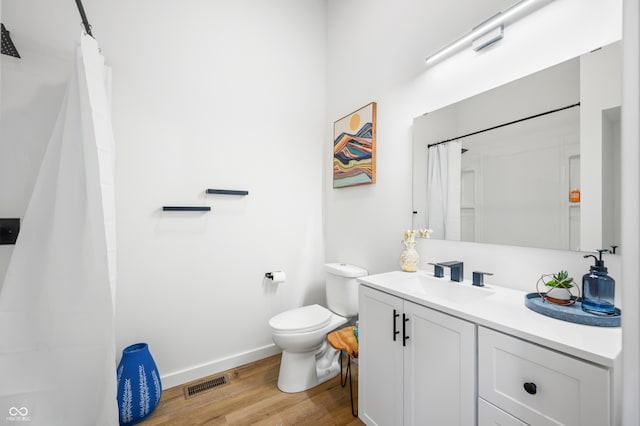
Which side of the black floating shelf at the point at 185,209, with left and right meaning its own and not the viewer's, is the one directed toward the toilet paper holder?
left

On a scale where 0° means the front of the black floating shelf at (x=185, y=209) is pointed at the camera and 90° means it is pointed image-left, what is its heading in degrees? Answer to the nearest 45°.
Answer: approximately 0°

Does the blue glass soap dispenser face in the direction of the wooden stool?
yes

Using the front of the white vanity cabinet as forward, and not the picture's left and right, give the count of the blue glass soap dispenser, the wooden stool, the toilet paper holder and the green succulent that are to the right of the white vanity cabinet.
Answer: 2

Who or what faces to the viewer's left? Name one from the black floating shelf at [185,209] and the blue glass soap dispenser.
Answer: the blue glass soap dispenser

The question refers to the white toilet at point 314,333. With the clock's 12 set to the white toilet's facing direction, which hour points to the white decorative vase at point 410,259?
The white decorative vase is roughly at 8 o'clock from the white toilet.

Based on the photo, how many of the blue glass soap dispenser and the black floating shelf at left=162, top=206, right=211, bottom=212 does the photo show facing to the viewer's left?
1

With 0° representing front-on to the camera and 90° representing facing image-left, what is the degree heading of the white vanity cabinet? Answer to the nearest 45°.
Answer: approximately 45°

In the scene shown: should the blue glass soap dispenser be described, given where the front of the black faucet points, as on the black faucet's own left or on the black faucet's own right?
on the black faucet's own left

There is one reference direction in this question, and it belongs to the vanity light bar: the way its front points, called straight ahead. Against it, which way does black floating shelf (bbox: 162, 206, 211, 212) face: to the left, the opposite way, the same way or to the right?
to the left

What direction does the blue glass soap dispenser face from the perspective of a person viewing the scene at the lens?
facing to the left of the viewer

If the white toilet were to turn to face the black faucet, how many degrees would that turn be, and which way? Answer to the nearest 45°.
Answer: approximately 90° to its left
